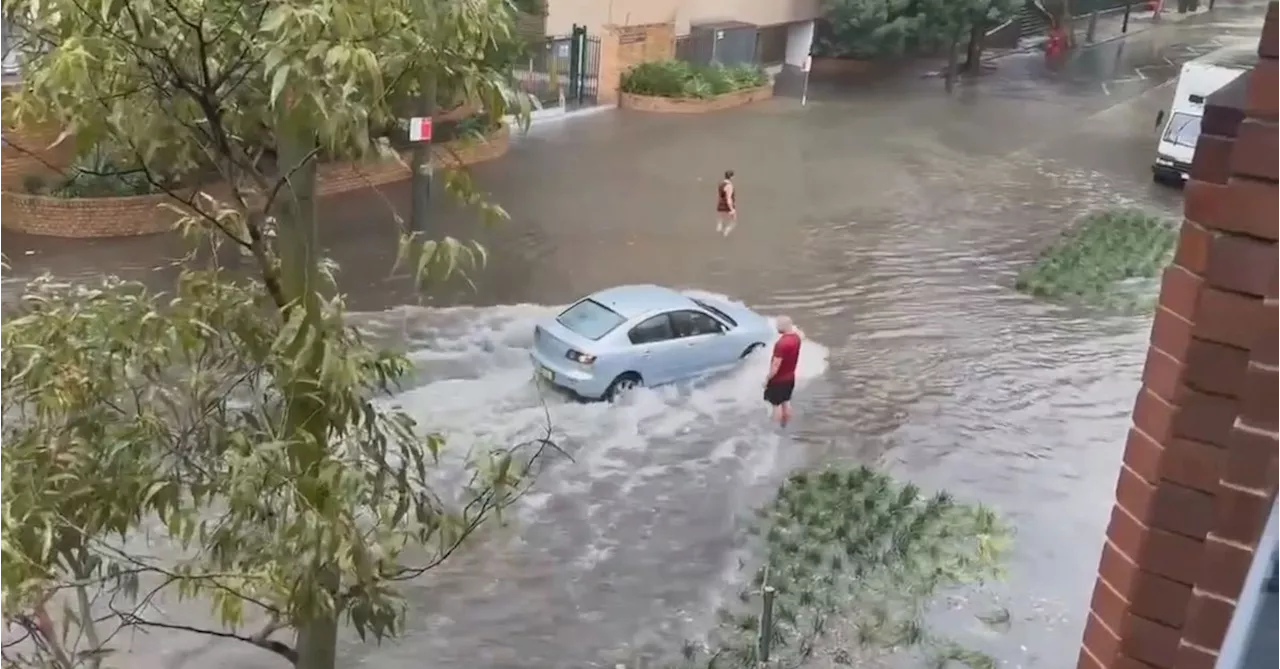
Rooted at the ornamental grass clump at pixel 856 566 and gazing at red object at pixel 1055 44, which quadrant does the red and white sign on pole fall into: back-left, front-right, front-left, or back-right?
front-left

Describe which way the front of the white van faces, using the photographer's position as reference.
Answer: facing the viewer and to the left of the viewer

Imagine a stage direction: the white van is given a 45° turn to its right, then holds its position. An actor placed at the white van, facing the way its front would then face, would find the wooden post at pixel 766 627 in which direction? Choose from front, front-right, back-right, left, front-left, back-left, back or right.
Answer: left

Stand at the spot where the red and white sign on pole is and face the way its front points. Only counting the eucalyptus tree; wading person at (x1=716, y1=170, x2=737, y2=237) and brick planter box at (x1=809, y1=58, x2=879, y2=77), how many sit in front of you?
1

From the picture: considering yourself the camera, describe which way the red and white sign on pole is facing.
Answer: facing the viewer

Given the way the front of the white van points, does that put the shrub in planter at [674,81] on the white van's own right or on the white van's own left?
on the white van's own right

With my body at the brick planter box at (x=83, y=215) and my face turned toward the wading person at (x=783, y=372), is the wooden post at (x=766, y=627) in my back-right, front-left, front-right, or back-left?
front-right

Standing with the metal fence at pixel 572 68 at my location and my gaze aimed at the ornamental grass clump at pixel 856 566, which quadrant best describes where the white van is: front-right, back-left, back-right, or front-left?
front-left

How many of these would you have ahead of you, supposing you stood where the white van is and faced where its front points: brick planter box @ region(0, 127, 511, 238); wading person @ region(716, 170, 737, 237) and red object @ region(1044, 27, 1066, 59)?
2

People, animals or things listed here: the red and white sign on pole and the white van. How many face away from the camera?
0

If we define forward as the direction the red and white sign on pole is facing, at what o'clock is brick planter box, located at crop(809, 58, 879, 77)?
The brick planter box is roughly at 7 o'clock from the red and white sign on pole.

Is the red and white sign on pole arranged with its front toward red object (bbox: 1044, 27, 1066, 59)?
no

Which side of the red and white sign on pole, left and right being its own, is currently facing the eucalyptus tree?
front

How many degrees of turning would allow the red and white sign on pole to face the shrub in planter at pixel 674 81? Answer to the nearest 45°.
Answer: approximately 180°

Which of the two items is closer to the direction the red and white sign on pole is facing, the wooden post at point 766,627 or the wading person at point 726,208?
the wooden post

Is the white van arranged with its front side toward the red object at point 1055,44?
no
